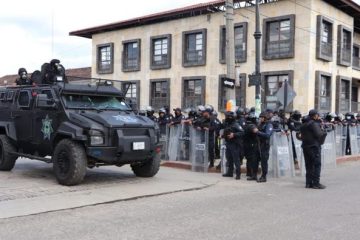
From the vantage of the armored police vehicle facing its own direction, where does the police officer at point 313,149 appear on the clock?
The police officer is roughly at 11 o'clock from the armored police vehicle.

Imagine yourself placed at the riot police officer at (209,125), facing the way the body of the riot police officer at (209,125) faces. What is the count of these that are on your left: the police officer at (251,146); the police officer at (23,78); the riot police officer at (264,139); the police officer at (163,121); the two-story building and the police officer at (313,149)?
3

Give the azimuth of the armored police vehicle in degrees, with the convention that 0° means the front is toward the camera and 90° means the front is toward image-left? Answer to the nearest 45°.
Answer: approximately 315°

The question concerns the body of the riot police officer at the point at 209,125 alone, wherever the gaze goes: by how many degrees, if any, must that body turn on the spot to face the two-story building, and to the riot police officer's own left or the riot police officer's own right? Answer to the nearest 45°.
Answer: approximately 135° to the riot police officer's own right

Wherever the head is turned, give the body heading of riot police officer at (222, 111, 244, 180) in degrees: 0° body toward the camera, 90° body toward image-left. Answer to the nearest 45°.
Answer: approximately 45°

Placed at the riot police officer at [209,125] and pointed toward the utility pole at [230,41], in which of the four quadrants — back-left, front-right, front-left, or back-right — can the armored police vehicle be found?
back-left

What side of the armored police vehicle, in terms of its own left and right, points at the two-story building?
left

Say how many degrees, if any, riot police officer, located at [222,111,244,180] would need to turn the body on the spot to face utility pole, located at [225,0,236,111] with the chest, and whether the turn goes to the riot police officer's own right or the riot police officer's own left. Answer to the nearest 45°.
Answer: approximately 135° to the riot police officer's own right
